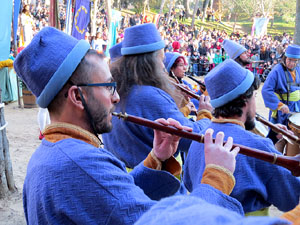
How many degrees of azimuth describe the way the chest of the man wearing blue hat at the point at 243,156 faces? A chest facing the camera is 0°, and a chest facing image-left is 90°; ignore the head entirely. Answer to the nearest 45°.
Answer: approximately 225°

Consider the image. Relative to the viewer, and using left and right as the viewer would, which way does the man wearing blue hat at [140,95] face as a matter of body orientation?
facing away from the viewer and to the right of the viewer

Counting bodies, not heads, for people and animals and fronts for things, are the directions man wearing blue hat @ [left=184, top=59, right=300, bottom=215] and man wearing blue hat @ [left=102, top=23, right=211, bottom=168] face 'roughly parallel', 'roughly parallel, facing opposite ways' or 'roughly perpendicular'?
roughly parallel

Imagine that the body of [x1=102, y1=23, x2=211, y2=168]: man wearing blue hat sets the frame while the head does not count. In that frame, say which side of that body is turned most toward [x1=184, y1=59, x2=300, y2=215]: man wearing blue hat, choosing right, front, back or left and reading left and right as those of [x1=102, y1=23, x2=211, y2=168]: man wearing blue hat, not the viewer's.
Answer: right

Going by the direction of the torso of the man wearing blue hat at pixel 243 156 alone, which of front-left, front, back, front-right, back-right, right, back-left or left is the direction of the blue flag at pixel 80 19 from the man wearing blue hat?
left

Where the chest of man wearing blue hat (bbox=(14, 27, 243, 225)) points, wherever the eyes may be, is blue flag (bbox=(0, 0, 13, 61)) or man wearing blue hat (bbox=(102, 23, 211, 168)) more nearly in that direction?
the man wearing blue hat

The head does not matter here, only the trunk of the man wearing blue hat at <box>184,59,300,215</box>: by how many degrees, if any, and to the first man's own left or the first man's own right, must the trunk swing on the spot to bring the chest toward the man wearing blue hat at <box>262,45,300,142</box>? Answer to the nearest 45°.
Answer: approximately 45° to the first man's own left

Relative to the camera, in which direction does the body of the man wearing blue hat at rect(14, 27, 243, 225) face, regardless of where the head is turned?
to the viewer's right

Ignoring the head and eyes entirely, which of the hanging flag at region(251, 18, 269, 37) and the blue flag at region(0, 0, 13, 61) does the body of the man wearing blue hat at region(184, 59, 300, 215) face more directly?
the hanging flag

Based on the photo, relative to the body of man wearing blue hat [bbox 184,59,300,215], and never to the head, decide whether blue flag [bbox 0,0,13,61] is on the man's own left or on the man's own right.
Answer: on the man's own left

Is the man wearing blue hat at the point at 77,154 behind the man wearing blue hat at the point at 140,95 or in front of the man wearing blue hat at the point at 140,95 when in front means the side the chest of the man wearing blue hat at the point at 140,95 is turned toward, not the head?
behind

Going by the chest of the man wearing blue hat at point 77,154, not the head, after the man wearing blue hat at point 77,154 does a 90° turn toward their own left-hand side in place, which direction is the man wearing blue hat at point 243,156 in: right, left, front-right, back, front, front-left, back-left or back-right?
front-right

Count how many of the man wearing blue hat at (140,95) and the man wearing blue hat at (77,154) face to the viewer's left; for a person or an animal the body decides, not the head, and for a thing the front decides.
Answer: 0

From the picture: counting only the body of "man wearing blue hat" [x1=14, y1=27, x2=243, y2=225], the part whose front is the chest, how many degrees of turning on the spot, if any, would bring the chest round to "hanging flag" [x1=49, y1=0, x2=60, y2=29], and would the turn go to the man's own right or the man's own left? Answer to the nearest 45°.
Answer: approximately 90° to the man's own left

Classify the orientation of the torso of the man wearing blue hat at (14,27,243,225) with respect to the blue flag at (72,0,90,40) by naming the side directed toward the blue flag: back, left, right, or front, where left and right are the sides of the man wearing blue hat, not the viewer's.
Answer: left
